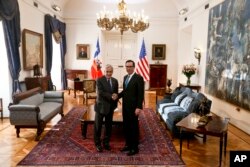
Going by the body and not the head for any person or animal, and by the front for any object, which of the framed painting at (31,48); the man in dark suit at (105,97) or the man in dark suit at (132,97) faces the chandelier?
the framed painting

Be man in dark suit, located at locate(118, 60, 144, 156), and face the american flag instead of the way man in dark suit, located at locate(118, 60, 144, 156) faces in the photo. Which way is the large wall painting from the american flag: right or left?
right

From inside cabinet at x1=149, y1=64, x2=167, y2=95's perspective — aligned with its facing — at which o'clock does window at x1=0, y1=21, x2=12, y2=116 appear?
The window is roughly at 1 o'clock from the cabinet.

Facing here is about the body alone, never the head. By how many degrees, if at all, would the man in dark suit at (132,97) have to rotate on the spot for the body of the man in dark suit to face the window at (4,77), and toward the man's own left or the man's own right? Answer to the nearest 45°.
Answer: approximately 90° to the man's own right

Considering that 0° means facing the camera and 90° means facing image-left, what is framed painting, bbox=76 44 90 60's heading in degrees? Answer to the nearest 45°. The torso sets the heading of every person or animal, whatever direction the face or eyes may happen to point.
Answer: approximately 0°

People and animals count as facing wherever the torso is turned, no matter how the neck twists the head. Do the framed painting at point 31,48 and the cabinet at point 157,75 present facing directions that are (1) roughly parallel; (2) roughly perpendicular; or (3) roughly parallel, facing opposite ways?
roughly perpendicular

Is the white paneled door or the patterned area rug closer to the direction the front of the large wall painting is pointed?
the patterned area rug

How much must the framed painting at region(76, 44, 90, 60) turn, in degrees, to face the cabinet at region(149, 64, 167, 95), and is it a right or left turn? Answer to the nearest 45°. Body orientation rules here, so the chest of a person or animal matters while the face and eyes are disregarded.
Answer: approximately 90° to its left

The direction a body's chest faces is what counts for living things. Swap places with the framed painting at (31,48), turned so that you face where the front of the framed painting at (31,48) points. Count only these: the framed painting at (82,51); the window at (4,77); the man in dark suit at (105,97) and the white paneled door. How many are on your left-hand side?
2
